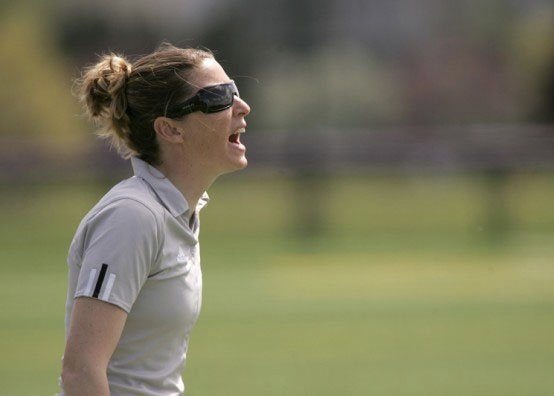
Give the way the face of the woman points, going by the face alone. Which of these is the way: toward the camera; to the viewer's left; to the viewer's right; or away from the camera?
to the viewer's right

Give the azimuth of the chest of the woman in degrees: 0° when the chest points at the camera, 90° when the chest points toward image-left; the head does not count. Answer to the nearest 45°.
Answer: approximately 270°

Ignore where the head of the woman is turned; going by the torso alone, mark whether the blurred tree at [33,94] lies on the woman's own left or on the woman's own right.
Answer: on the woman's own left
